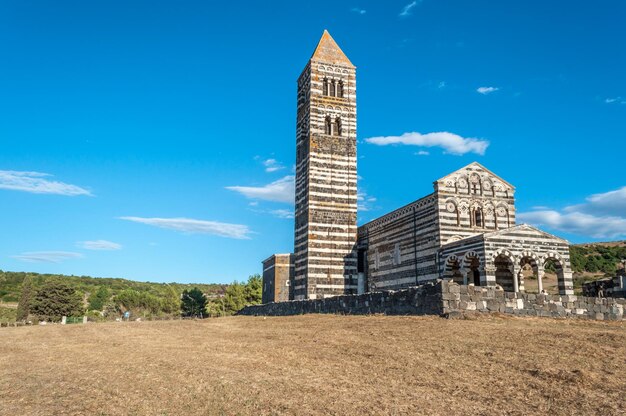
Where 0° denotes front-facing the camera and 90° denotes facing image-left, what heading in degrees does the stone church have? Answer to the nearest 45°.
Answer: approximately 315°
